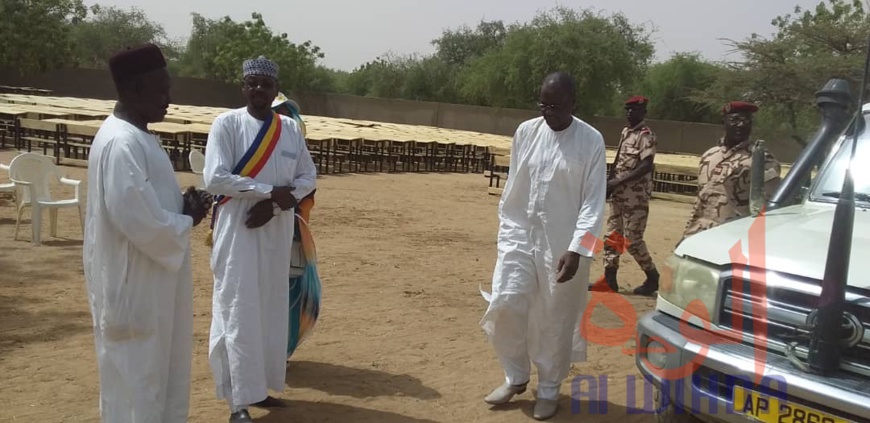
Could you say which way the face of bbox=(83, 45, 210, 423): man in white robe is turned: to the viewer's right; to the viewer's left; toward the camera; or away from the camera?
to the viewer's right

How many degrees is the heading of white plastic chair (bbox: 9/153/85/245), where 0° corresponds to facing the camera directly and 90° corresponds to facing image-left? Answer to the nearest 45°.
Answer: approximately 315°

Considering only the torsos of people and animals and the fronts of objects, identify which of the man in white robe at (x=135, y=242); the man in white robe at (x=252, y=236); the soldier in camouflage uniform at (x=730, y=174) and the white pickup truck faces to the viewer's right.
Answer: the man in white robe at (x=135, y=242)

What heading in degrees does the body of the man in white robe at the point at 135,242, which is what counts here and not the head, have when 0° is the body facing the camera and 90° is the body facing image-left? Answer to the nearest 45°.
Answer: approximately 270°

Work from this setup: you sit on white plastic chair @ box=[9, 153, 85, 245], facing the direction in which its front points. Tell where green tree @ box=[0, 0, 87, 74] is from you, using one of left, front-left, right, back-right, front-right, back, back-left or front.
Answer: back-left

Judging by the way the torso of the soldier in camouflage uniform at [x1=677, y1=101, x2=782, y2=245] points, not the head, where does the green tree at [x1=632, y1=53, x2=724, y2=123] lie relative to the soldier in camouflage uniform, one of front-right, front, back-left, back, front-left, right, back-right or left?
back

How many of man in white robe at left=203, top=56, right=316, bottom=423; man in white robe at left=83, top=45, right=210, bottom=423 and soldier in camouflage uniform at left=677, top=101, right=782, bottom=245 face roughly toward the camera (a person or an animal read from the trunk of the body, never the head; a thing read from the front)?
2
